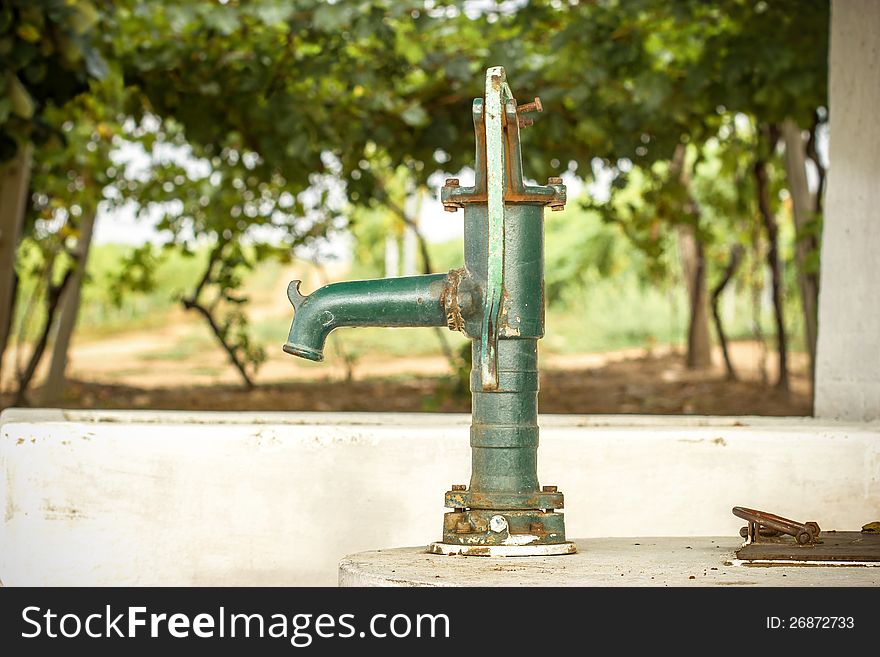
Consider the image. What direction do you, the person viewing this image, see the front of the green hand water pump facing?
facing to the left of the viewer

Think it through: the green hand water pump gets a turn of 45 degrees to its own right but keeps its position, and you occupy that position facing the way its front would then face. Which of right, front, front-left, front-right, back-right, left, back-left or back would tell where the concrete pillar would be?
right

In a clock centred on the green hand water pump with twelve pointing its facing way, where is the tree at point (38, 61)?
The tree is roughly at 2 o'clock from the green hand water pump.
